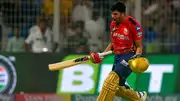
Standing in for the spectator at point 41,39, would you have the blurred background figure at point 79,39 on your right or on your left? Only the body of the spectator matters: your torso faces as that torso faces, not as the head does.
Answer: on your left

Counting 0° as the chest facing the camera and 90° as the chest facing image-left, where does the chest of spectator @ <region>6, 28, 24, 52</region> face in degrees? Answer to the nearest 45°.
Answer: approximately 0°

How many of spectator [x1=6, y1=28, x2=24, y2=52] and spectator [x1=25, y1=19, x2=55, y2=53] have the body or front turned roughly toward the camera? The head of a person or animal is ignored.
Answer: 2

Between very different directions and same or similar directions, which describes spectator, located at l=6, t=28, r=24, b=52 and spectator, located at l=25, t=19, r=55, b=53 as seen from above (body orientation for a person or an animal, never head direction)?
same or similar directions

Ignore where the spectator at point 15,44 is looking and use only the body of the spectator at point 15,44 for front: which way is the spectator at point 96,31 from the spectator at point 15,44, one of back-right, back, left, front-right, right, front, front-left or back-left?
left

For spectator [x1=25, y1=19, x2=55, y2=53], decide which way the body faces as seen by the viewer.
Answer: toward the camera

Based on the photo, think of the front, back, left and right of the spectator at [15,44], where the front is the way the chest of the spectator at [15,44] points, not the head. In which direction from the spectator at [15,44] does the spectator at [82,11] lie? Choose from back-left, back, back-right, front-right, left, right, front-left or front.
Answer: left

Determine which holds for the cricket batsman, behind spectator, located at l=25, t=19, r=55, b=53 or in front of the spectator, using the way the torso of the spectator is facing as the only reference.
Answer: in front

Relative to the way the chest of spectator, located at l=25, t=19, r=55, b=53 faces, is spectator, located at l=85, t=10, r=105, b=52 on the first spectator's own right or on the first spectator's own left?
on the first spectator's own left

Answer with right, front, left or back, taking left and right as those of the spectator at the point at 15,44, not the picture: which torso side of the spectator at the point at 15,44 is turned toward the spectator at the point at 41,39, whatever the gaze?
left

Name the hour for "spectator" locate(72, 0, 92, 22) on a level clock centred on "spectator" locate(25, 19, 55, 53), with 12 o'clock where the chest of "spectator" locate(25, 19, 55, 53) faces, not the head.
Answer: "spectator" locate(72, 0, 92, 22) is roughly at 9 o'clock from "spectator" locate(25, 19, 55, 53).
